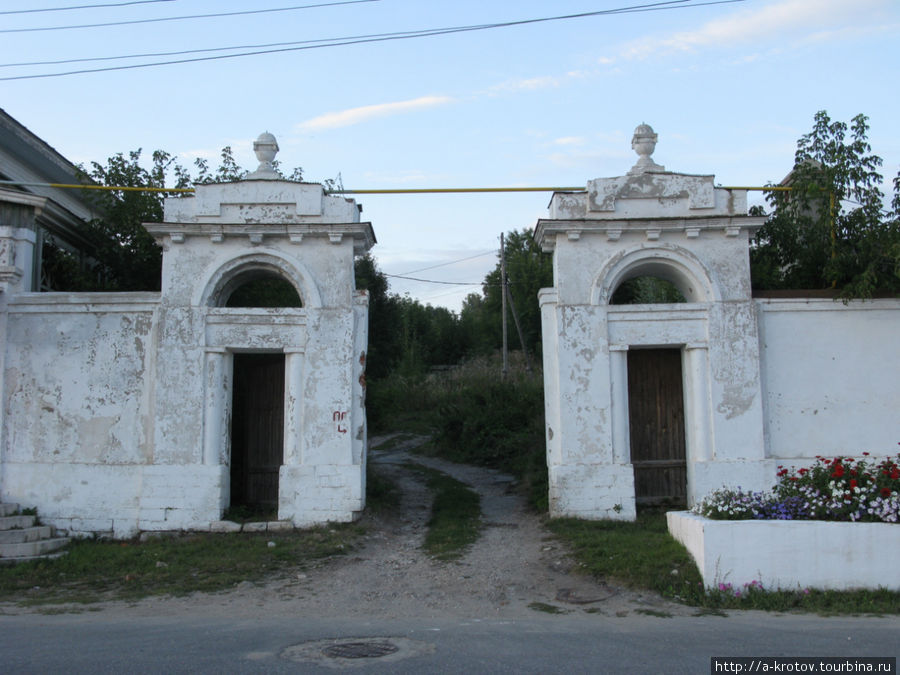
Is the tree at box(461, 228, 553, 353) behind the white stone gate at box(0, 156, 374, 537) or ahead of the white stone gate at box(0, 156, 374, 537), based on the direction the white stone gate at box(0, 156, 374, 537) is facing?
behind

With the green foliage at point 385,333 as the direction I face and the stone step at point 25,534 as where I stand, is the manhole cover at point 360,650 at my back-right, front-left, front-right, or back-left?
back-right

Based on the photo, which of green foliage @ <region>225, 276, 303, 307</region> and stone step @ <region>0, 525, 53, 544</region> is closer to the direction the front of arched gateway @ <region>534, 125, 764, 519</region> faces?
the stone step

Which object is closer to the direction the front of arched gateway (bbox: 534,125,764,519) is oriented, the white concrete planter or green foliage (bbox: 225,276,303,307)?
the white concrete planter

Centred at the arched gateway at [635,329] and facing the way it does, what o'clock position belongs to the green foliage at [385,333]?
The green foliage is roughly at 5 o'clock from the arched gateway.

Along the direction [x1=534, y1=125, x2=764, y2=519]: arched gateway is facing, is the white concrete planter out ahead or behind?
ahead

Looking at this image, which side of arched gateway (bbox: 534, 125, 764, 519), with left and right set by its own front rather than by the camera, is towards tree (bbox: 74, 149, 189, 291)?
right

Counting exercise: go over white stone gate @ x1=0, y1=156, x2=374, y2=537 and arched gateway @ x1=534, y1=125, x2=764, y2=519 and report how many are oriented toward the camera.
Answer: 2

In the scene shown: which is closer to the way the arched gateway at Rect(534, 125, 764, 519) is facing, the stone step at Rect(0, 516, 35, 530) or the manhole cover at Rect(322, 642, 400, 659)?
the manhole cover

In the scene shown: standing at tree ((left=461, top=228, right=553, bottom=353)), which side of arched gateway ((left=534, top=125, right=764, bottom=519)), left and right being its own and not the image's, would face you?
back

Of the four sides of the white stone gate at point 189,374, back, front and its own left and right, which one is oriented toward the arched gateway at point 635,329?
left

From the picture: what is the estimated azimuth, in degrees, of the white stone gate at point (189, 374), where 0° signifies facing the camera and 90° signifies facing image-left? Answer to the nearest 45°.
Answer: approximately 0°
